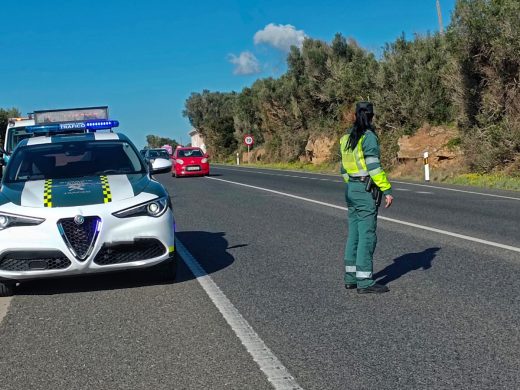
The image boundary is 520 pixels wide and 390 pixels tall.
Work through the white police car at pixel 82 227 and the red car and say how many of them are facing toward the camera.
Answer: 2

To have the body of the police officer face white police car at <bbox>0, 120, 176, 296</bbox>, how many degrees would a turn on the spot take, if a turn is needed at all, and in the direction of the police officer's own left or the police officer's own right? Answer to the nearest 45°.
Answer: approximately 135° to the police officer's own left

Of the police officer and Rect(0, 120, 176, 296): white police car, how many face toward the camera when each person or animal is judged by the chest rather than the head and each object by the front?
1

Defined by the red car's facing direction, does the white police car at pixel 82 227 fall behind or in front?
in front

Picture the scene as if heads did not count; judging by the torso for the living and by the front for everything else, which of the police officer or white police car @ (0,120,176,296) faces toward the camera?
the white police car

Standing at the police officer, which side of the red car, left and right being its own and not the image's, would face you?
front

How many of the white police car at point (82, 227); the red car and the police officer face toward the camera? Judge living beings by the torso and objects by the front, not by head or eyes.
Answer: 2

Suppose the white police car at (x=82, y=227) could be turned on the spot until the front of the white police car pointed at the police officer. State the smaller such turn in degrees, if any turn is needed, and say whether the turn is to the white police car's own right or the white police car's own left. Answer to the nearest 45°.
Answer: approximately 90° to the white police car's own left

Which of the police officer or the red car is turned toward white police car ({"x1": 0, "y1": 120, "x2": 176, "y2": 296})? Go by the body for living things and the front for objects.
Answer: the red car

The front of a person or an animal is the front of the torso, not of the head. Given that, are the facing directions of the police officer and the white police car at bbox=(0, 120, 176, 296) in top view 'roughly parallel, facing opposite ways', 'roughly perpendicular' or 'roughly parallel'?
roughly perpendicular

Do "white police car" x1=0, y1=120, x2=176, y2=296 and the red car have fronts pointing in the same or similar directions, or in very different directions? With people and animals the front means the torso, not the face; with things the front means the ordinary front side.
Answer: same or similar directions

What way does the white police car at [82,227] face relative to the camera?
toward the camera
